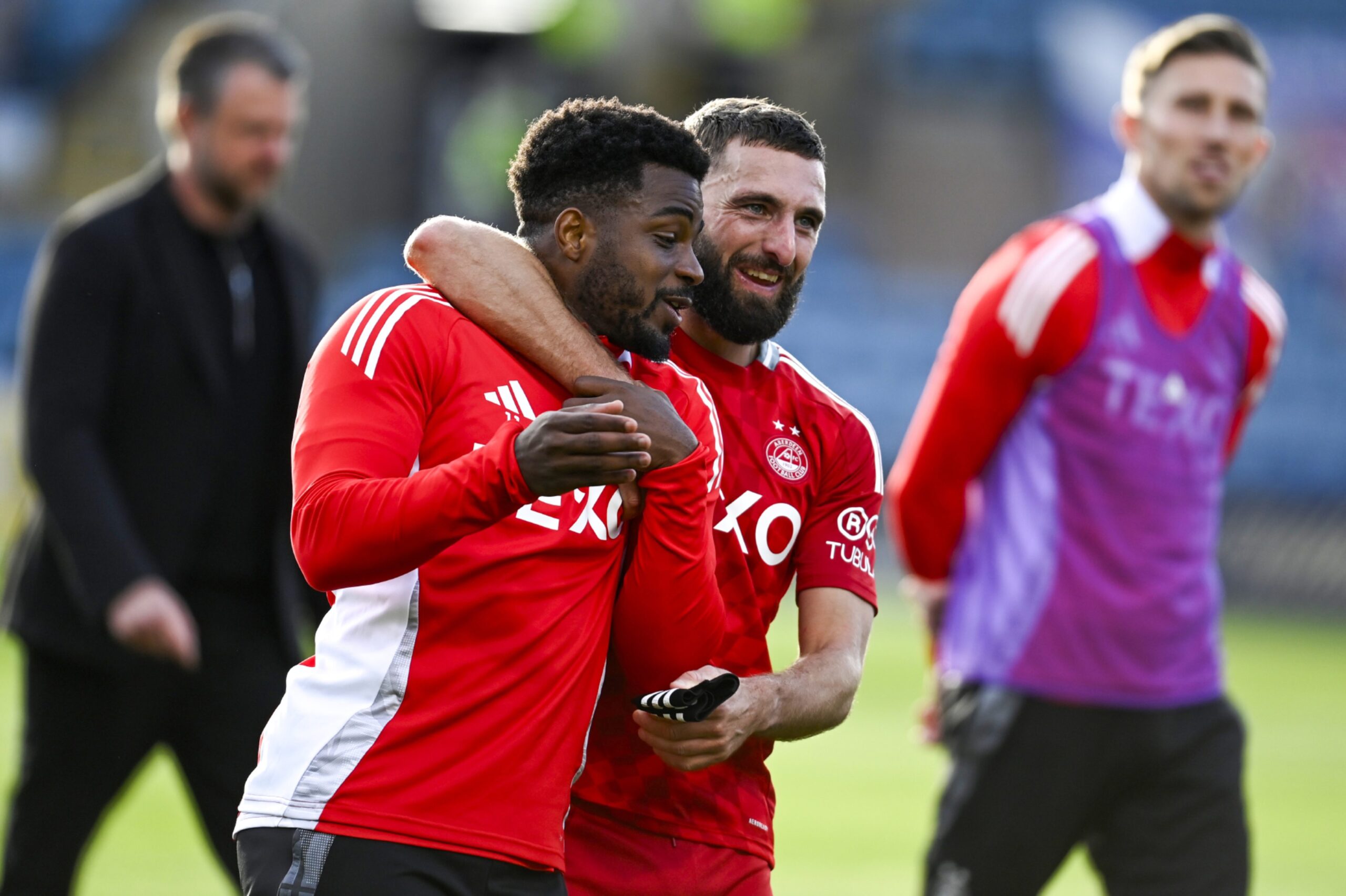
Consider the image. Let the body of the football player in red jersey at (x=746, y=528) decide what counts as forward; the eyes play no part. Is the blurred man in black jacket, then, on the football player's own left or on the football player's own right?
on the football player's own right

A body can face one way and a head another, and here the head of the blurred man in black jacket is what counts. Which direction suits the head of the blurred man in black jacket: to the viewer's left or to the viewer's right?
to the viewer's right

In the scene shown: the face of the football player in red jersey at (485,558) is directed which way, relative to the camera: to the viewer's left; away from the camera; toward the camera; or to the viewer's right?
to the viewer's right

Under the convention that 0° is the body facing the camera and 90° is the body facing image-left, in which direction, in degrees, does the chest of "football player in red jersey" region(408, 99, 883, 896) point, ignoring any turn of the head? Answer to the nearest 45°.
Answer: approximately 0°

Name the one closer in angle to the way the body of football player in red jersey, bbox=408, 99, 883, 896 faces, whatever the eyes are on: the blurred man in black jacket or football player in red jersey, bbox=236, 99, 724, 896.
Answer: the football player in red jersey

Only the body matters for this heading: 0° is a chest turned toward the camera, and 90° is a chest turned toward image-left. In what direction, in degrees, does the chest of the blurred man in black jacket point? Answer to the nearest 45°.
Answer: approximately 315°

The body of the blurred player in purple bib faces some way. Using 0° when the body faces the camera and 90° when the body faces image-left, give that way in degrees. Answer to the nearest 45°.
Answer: approximately 315°

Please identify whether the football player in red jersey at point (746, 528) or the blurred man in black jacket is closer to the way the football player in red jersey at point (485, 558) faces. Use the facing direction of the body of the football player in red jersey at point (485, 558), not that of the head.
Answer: the football player in red jersey

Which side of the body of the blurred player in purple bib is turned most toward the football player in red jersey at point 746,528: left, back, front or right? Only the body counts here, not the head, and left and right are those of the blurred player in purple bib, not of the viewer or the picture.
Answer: right

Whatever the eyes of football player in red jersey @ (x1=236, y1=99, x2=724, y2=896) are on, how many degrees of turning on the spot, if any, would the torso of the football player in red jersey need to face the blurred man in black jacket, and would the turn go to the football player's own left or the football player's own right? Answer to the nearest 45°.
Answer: approximately 180°

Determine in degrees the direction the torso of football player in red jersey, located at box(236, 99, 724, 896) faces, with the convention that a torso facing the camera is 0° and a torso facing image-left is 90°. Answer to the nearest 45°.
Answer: approximately 315°
